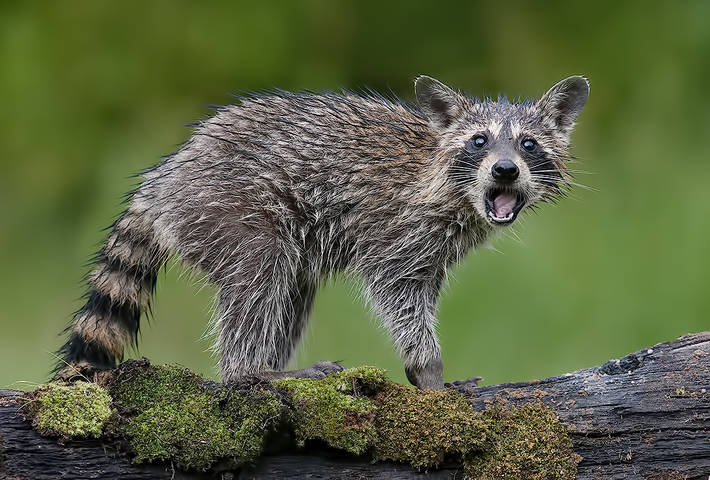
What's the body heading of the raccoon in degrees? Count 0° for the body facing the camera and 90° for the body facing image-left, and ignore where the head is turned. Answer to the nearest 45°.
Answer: approximately 270°
